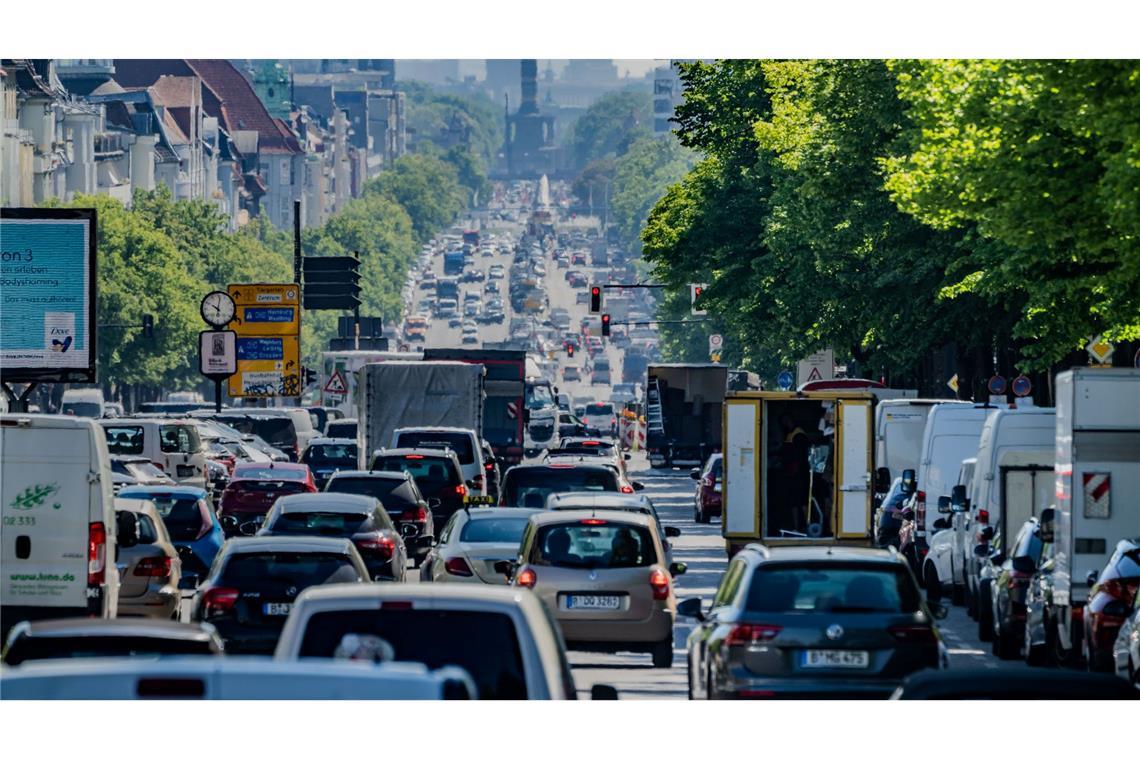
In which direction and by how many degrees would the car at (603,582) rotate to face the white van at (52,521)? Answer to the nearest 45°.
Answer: approximately 90° to its left

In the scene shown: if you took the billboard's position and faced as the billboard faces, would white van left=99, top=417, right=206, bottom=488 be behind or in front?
behind

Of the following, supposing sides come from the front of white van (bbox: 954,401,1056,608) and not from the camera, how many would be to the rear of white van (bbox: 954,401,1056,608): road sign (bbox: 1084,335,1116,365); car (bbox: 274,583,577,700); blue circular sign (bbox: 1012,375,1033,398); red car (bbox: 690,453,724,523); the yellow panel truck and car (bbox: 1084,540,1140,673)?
2

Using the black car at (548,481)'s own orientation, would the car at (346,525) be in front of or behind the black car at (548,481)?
behind

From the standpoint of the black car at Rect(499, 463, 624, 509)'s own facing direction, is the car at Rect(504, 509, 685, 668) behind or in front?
behind

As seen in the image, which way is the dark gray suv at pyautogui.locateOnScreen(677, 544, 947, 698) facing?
away from the camera

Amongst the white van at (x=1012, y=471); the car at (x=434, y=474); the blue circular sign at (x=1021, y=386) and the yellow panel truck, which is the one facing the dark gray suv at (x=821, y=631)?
the blue circular sign

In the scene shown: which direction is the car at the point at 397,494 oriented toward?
away from the camera

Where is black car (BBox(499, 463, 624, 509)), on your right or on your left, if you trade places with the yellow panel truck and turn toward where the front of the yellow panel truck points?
on your left

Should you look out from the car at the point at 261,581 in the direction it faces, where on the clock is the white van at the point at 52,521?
The white van is roughly at 10 o'clock from the car.

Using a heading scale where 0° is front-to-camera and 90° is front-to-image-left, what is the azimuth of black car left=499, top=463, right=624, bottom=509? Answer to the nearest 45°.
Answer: approximately 180°

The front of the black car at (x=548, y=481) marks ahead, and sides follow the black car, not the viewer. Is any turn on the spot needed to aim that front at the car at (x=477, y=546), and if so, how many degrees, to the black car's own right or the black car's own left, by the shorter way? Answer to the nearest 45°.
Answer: approximately 180°

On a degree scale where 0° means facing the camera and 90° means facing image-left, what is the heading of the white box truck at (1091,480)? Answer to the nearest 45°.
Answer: approximately 180°
